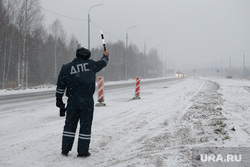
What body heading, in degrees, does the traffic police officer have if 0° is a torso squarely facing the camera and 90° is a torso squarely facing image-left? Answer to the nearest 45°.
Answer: approximately 180°
